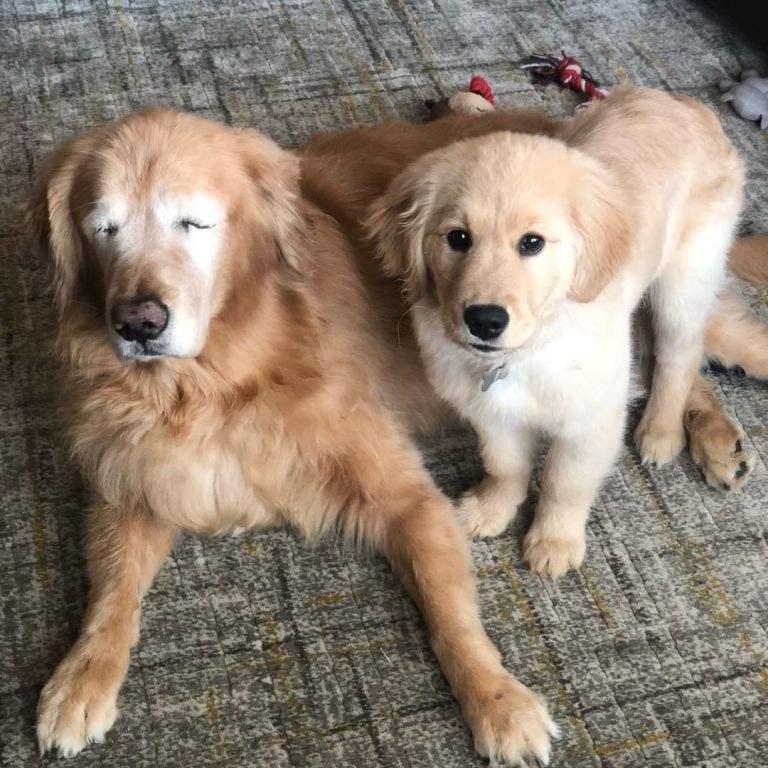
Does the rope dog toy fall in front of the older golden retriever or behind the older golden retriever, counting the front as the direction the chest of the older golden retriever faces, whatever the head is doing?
behind

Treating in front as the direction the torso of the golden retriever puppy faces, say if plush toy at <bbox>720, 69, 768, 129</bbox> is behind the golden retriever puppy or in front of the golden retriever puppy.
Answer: behind

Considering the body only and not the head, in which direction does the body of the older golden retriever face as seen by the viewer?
toward the camera

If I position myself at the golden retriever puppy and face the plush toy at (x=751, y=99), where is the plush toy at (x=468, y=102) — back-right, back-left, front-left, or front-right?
front-left

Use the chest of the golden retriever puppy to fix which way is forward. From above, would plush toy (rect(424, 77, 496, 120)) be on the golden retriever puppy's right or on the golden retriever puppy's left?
on the golden retriever puppy's right

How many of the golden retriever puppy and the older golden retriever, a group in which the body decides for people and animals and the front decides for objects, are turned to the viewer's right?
0

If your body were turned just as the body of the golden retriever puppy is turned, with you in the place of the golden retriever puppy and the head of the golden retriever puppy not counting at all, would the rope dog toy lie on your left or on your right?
on your right

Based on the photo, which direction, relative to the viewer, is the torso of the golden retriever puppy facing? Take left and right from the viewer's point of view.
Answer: facing the viewer and to the left of the viewer
